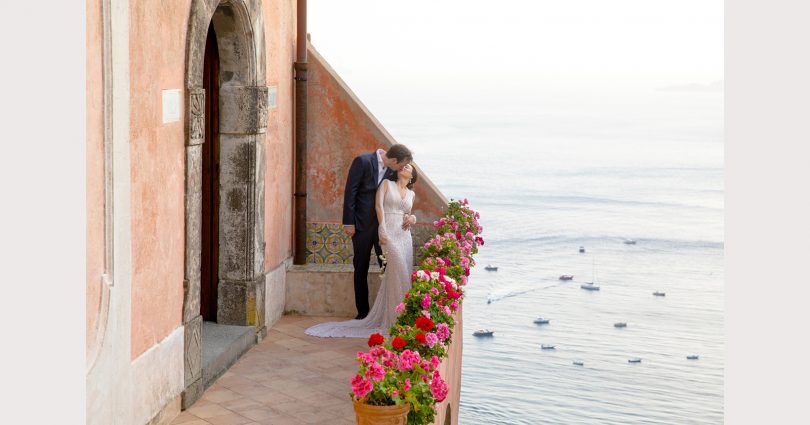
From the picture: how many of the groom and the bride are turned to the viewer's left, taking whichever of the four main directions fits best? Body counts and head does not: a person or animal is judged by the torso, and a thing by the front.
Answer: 0

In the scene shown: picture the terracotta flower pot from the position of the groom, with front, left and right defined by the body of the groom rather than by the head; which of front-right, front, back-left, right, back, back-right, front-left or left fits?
front-right

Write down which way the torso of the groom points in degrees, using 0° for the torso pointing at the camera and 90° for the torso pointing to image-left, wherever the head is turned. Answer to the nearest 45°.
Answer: approximately 315°

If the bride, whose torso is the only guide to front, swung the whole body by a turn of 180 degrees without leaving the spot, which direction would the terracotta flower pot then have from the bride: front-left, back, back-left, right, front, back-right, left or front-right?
back-left

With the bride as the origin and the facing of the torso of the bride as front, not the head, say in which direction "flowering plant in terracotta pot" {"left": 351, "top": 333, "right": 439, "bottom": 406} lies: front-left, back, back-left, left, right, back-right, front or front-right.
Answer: front-right

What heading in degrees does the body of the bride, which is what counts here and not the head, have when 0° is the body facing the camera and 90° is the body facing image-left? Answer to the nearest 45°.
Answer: approximately 315°

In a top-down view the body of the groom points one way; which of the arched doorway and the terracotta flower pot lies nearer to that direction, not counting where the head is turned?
the terracotta flower pot

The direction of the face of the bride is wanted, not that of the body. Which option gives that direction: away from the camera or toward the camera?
toward the camera

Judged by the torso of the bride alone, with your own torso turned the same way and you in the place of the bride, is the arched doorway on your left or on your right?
on your right
